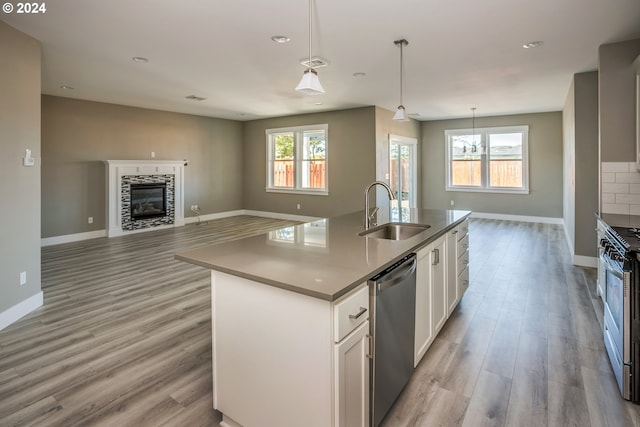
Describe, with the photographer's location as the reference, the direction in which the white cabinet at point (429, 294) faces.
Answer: facing to the right of the viewer

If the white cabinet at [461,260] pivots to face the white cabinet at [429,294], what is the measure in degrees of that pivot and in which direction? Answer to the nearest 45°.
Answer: approximately 90° to its right

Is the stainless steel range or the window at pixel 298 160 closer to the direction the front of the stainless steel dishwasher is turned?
the stainless steel range

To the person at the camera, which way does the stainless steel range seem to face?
facing to the left of the viewer

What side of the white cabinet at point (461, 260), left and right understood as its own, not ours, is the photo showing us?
right

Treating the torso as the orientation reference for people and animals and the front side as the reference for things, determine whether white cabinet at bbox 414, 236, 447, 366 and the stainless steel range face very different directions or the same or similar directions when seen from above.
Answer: very different directions

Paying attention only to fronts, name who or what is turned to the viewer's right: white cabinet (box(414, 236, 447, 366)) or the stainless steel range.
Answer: the white cabinet

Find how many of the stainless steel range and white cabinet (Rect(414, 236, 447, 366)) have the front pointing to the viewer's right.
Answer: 1

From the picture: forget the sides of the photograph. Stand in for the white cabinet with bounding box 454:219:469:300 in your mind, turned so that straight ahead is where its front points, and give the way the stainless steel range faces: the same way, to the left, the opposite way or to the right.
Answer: the opposite way
